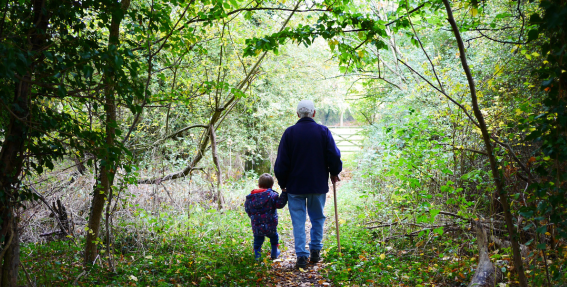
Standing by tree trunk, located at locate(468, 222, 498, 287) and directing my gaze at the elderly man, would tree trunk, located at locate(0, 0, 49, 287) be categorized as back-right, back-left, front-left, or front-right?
front-left

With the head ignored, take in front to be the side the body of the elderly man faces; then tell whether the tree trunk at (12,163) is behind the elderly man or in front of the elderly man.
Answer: behind

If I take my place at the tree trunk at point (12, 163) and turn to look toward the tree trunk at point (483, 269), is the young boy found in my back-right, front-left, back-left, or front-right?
front-left

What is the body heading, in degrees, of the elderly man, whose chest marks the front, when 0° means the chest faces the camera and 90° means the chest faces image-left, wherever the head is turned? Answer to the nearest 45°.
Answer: approximately 180°

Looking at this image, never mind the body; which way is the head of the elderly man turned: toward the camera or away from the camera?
away from the camera

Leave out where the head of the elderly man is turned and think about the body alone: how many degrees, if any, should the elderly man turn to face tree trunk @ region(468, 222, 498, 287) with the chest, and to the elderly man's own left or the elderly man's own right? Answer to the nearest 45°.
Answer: approximately 135° to the elderly man's own right
